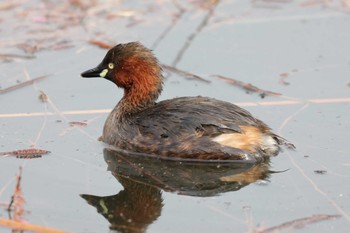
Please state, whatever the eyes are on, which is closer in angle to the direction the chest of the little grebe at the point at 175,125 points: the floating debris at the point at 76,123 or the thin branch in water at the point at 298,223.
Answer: the floating debris

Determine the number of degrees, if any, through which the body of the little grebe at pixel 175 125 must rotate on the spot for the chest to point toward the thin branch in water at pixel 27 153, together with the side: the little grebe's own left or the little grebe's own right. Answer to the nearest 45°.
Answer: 0° — it already faces it

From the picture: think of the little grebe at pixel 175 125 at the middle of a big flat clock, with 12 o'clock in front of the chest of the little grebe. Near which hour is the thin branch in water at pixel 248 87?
The thin branch in water is roughly at 4 o'clock from the little grebe.

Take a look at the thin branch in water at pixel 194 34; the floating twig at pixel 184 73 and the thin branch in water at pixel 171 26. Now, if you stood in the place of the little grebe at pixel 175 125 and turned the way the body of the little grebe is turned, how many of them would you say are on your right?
3

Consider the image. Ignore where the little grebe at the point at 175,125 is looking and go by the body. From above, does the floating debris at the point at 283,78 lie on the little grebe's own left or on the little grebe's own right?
on the little grebe's own right

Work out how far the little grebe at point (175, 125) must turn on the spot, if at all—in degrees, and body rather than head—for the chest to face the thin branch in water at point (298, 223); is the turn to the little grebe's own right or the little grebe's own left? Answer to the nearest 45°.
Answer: approximately 135° to the little grebe's own left

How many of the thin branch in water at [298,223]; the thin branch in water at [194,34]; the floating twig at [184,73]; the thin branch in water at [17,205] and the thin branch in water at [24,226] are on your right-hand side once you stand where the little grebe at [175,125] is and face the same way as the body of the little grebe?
2

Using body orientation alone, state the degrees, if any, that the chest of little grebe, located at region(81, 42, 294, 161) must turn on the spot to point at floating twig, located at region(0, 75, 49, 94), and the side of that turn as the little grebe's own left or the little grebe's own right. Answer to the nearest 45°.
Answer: approximately 45° to the little grebe's own right

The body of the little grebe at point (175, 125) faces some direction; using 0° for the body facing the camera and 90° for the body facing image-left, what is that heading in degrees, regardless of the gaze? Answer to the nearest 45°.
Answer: approximately 90°

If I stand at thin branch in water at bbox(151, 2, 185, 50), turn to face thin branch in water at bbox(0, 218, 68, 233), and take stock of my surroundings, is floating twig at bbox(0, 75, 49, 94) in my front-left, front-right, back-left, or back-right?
front-right

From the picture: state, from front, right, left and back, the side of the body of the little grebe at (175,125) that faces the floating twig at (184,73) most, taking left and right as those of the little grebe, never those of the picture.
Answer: right

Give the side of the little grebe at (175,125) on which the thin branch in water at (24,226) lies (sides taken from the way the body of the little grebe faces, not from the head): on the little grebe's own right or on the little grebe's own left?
on the little grebe's own left

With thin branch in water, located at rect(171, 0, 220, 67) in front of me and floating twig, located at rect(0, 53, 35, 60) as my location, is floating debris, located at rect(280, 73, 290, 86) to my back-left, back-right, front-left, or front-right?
front-right

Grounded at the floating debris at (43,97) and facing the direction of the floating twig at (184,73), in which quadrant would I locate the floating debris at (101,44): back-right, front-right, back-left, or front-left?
front-left

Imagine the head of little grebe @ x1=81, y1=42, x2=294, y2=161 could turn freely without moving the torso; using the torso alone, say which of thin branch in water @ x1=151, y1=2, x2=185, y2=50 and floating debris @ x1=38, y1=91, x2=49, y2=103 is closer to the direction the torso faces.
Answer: the floating debris

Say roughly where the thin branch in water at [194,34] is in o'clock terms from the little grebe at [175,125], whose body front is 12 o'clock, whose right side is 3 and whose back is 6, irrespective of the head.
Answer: The thin branch in water is roughly at 3 o'clock from the little grebe.
